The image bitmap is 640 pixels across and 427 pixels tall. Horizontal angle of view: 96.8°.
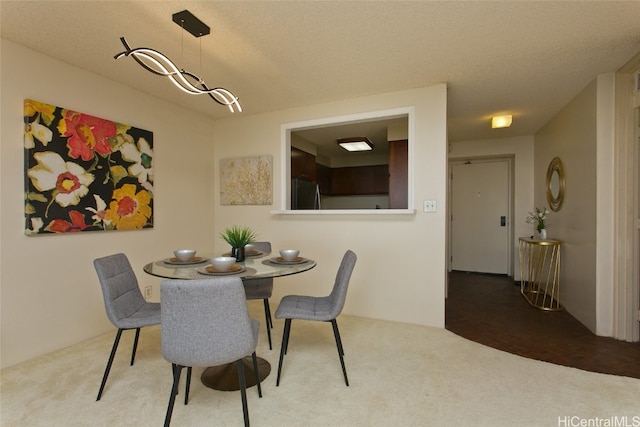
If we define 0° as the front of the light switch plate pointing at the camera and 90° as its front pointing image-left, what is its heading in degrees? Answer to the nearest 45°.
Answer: approximately 0°

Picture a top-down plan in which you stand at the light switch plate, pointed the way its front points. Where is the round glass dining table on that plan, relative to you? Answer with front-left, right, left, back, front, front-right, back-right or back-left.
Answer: front-right

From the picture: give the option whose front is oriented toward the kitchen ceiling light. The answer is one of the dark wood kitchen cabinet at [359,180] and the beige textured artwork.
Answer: the dark wood kitchen cabinet

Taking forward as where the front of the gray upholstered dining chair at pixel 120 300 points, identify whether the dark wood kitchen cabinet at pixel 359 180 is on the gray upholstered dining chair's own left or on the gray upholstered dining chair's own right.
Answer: on the gray upholstered dining chair's own left

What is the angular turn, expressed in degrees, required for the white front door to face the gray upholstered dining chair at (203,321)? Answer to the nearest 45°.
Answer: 0° — it already faces it

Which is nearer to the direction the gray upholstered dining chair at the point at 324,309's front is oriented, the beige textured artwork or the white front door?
the beige textured artwork

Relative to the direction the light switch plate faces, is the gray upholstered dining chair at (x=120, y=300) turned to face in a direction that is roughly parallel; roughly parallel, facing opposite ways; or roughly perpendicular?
roughly perpendicular

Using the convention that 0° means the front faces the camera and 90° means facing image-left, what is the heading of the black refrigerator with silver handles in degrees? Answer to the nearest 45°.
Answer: approximately 315°

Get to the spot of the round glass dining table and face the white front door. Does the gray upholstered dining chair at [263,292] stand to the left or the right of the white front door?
left

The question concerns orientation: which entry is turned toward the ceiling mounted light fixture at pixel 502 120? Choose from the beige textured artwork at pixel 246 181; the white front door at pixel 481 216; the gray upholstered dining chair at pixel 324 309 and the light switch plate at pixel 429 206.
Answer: the white front door

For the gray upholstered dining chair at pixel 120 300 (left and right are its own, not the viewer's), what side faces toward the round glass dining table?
front

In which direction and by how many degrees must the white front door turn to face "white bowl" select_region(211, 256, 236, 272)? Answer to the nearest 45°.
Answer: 0° — it already faces it

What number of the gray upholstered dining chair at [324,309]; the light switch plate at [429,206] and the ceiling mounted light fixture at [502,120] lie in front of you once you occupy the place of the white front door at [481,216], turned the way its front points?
3

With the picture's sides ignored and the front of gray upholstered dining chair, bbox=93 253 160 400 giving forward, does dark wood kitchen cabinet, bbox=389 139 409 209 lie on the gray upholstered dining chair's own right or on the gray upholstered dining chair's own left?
on the gray upholstered dining chair's own left

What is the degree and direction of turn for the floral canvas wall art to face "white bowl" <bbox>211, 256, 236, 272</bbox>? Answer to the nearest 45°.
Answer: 0° — it already faces it

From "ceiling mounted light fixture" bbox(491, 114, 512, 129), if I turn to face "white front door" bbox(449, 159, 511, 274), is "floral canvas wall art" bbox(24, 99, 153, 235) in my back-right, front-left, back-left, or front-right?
back-left
